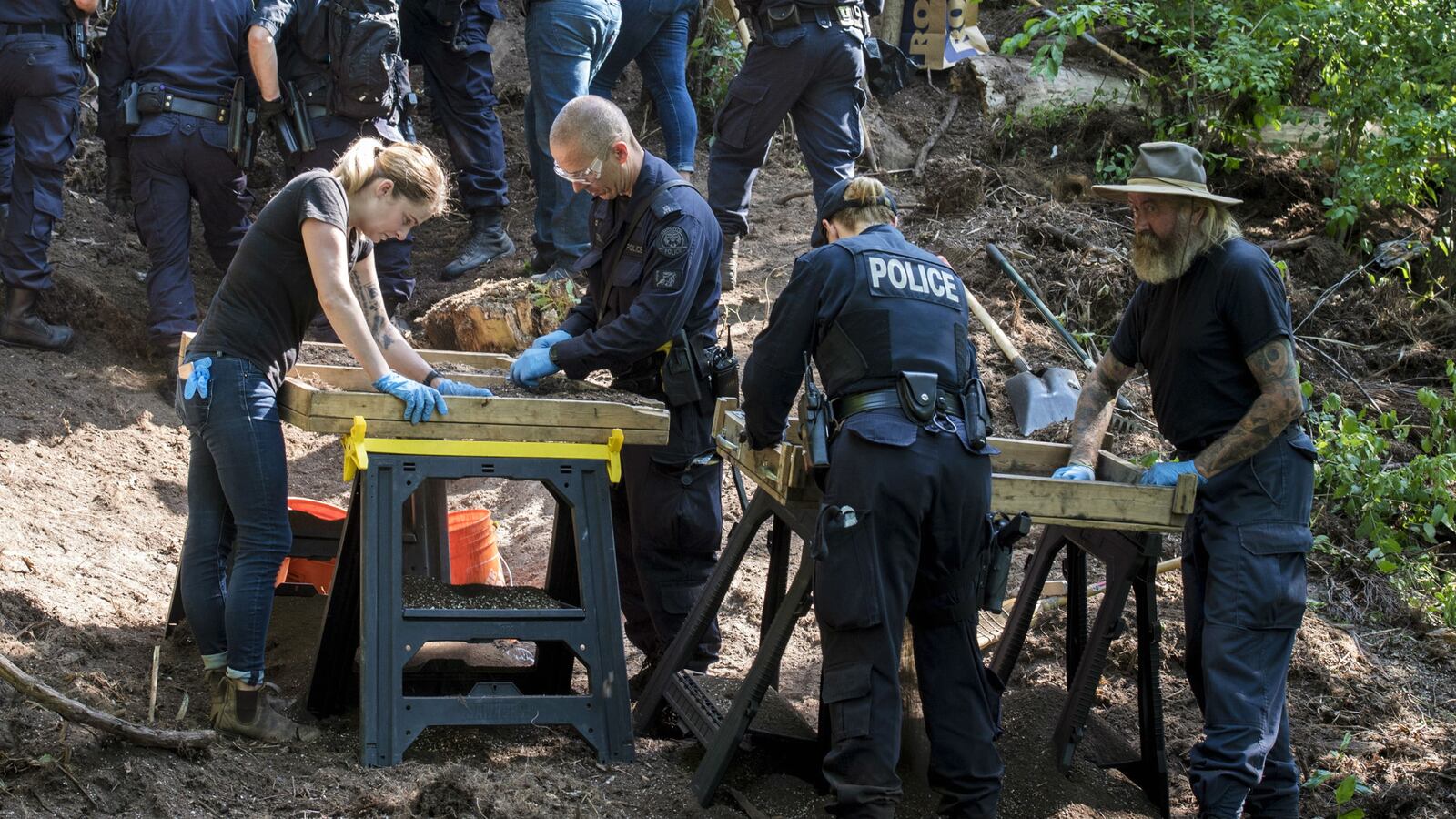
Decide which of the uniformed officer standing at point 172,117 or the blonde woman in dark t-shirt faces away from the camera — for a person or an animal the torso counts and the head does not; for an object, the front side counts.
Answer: the uniformed officer standing

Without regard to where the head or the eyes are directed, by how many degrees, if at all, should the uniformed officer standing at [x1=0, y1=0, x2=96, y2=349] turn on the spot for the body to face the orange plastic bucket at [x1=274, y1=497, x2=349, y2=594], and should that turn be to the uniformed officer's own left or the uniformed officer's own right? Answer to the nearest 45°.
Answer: approximately 135° to the uniformed officer's own right

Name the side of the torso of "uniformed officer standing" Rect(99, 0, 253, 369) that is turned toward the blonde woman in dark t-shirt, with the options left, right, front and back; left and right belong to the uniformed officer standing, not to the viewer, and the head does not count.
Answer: back

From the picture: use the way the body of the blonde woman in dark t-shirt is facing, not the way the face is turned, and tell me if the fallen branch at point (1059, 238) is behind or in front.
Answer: in front

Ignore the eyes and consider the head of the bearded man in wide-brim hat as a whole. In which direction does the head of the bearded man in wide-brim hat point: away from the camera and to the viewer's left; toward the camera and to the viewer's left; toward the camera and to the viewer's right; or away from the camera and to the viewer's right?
toward the camera and to the viewer's left

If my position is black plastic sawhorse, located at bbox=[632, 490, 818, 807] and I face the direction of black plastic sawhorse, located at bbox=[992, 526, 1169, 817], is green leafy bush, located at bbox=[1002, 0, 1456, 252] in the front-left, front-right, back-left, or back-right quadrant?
front-left

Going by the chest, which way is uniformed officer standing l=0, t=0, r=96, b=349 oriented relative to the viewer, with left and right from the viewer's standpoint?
facing away from the viewer and to the right of the viewer

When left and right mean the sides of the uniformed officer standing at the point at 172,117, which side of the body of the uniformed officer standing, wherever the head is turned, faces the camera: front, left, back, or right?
back

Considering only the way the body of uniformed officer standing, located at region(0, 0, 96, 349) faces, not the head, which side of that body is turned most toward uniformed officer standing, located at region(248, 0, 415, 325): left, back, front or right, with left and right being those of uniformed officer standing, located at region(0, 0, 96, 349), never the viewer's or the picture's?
right

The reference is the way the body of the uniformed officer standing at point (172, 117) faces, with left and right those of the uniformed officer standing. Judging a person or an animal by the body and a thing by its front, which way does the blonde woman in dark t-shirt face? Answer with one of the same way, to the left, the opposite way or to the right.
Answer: to the right

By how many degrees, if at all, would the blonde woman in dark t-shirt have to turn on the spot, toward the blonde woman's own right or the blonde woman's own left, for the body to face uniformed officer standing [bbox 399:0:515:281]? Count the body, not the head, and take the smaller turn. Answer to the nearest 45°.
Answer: approximately 90° to the blonde woman's own left

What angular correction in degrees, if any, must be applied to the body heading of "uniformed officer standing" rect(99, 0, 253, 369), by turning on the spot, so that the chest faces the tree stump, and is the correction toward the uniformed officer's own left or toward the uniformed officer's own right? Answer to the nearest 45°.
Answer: approximately 90° to the uniformed officer's own right

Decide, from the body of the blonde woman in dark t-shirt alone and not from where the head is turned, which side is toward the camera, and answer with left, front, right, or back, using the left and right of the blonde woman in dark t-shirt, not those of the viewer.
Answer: right

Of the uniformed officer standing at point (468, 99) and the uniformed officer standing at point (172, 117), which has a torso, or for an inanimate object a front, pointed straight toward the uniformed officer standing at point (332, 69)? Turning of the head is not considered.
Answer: the uniformed officer standing at point (468, 99)

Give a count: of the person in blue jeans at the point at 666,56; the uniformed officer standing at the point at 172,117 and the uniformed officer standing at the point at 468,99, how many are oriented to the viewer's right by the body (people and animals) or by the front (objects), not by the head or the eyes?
0

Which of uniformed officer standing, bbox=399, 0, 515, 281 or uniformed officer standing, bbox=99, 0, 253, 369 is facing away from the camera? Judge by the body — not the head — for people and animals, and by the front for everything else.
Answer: uniformed officer standing, bbox=99, 0, 253, 369

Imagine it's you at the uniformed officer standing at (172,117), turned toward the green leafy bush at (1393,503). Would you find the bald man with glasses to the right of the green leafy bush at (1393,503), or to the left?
right

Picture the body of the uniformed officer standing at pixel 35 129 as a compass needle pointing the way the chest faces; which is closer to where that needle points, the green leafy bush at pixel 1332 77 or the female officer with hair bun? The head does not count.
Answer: the green leafy bush

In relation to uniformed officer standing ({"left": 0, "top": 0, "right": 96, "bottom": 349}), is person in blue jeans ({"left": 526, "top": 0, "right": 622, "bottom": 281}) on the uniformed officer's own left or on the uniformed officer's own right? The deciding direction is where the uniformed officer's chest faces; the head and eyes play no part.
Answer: on the uniformed officer's own right
